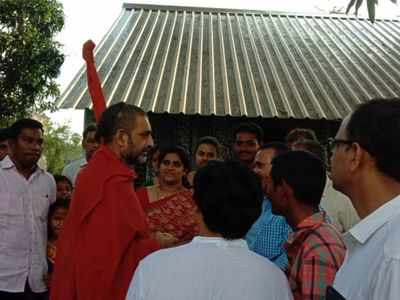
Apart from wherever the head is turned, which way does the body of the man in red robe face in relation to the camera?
to the viewer's right

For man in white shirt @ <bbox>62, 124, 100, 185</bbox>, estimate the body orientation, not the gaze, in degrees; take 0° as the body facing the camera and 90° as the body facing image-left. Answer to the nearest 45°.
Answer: approximately 315°

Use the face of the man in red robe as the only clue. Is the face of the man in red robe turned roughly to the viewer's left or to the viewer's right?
to the viewer's right

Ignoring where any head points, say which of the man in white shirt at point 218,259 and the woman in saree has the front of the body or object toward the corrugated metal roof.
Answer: the man in white shirt

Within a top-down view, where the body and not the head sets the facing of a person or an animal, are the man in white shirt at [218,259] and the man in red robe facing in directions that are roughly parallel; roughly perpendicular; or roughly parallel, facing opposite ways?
roughly perpendicular

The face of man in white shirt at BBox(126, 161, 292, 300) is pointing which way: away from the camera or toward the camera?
away from the camera

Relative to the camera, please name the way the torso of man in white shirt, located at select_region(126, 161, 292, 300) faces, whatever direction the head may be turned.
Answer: away from the camera

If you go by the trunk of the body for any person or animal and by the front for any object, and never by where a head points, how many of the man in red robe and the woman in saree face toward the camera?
1

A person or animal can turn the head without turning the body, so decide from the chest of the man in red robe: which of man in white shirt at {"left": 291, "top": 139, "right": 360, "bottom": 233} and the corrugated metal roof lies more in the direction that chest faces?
the man in white shirt

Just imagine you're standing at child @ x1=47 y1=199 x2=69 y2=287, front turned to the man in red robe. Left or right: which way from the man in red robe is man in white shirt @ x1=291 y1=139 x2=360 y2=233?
left
